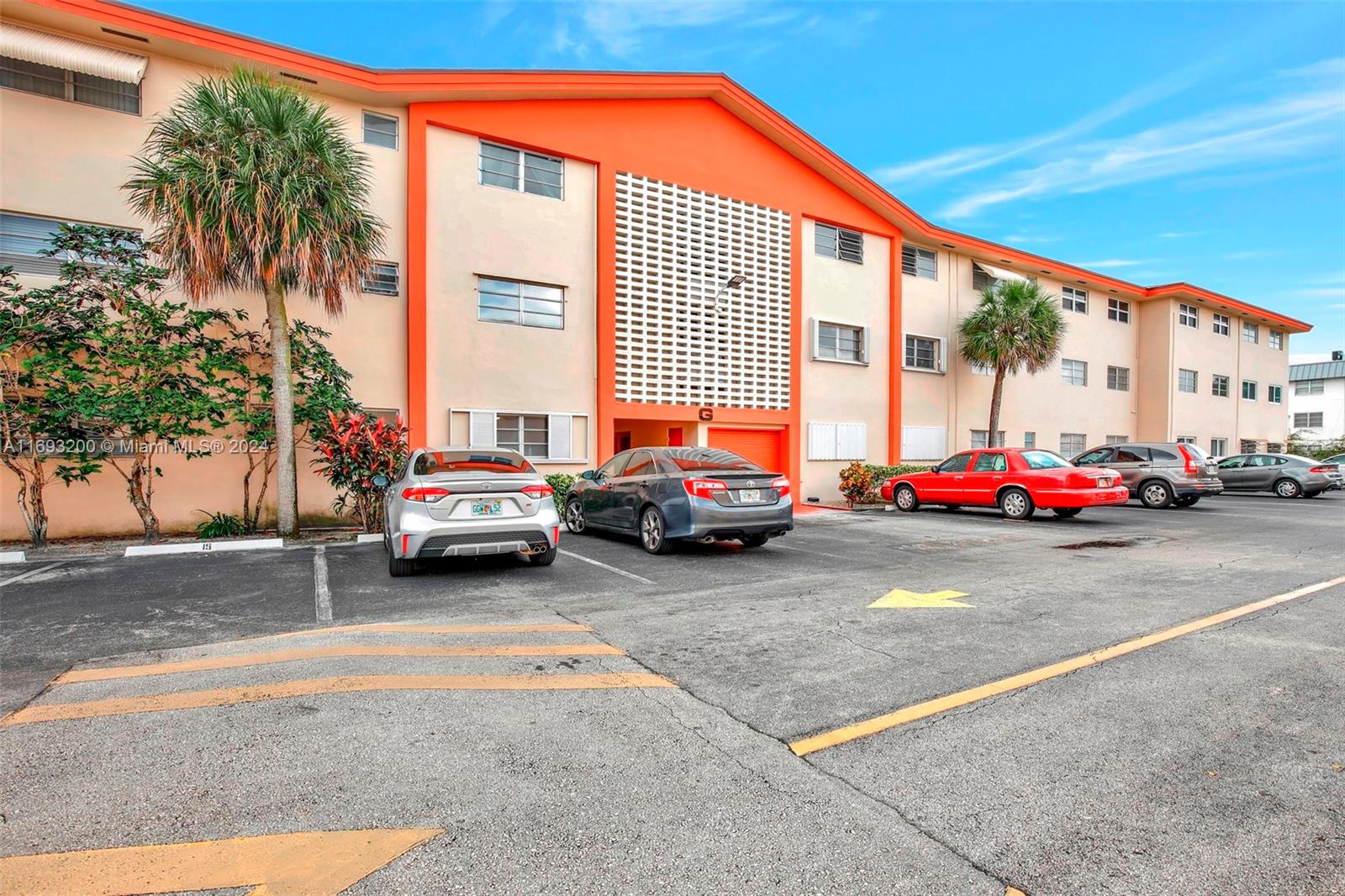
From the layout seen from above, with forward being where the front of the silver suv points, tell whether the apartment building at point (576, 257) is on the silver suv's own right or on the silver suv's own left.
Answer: on the silver suv's own left

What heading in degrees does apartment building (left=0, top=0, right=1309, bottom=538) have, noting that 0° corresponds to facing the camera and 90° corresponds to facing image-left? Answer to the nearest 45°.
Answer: approximately 315°

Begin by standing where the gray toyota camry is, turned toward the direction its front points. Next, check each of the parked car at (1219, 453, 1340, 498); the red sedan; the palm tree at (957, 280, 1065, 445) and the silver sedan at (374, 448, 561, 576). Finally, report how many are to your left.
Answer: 1

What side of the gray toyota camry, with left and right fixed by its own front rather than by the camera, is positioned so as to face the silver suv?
right

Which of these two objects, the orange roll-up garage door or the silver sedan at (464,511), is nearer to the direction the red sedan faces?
the orange roll-up garage door

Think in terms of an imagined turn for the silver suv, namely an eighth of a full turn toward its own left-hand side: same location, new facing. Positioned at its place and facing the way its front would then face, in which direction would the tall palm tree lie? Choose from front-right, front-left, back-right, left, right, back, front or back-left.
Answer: front-left

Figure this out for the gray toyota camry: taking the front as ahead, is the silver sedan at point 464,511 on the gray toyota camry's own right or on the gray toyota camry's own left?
on the gray toyota camry's own left

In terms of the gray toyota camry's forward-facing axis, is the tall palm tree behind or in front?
in front

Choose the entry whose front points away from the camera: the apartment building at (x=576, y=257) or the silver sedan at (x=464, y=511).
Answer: the silver sedan

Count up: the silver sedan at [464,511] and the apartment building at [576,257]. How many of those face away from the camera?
1

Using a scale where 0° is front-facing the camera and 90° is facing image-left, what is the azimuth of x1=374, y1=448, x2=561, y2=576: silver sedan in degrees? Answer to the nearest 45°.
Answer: approximately 180°

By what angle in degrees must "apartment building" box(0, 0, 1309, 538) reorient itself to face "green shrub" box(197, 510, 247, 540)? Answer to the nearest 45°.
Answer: approximately 90° to its right

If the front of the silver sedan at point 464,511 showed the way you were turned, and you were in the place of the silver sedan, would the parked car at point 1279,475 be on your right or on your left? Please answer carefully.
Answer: on your right

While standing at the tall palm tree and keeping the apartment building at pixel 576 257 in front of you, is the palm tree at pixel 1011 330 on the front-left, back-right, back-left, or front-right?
front-right
